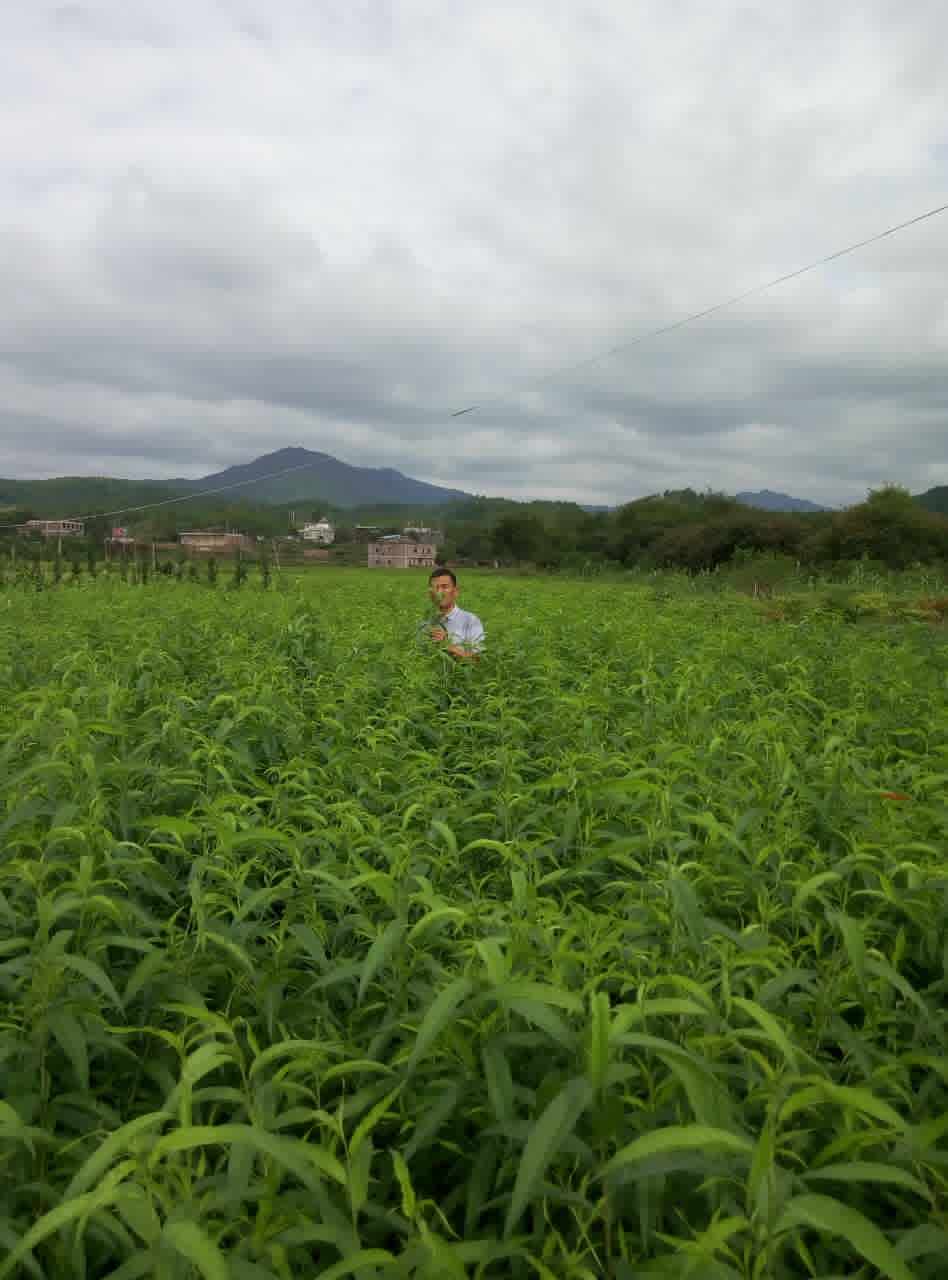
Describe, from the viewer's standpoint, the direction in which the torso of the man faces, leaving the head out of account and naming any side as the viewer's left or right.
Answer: facing the viewer and to the left of the viewer

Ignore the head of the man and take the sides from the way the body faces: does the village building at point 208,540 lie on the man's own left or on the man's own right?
on the man's own right

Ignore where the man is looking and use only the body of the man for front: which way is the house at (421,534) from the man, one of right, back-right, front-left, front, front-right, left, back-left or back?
back-right

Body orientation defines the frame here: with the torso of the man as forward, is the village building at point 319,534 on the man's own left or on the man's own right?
on the man's own right

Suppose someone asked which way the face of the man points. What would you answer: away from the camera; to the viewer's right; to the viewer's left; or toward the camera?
toward the camera

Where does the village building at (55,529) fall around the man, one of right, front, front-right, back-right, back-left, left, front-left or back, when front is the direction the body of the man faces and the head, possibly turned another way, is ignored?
right

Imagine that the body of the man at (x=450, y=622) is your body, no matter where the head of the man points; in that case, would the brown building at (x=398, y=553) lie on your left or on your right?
on your right
